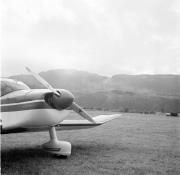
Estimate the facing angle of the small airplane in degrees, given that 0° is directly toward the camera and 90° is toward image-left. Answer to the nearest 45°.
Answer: approximately 315°
